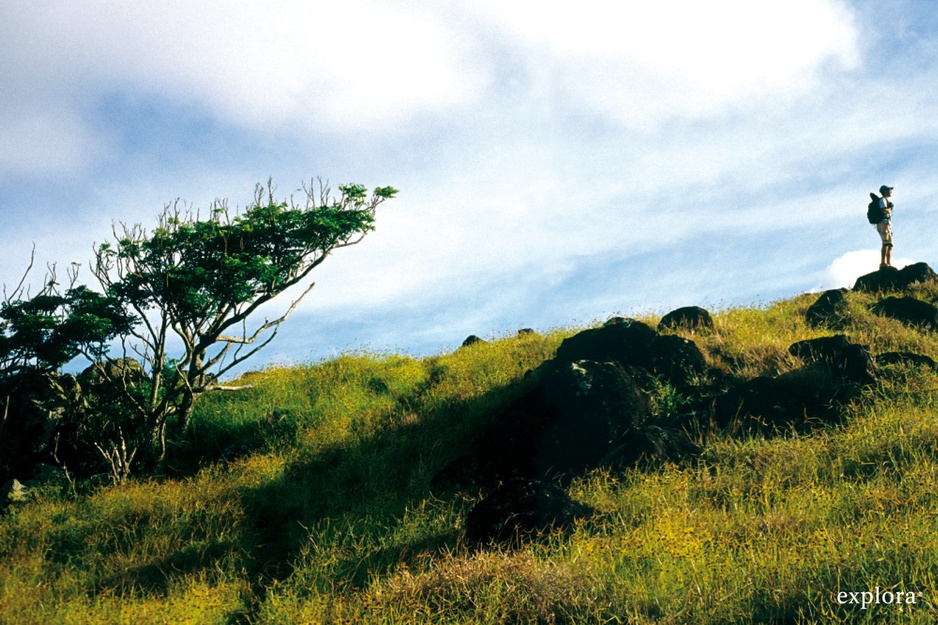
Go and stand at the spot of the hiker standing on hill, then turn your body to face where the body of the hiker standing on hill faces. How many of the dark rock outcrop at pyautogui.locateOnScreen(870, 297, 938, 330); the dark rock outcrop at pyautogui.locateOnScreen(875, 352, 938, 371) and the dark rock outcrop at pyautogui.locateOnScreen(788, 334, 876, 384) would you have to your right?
3

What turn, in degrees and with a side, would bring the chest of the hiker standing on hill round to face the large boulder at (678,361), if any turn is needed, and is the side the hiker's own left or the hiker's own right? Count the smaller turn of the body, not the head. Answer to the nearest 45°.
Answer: approximately 90° to the hiker's own right

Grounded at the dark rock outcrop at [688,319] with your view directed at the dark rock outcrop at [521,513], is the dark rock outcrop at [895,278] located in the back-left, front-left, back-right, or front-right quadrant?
back-left

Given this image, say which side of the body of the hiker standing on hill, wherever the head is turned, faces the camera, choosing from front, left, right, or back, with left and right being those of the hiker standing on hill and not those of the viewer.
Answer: right

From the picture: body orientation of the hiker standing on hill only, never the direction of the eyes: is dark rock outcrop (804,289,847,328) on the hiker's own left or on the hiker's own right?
on the hiker's own right

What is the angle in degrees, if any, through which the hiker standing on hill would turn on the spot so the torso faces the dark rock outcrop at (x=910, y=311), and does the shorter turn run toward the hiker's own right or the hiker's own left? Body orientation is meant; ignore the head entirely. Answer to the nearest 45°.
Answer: approximately 90° to the hiker's own right

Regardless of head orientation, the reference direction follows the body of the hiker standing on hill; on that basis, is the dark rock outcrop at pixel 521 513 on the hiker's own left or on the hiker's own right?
on the hiker's own right

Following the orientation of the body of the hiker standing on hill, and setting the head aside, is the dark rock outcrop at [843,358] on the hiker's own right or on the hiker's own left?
on the hiker's own right

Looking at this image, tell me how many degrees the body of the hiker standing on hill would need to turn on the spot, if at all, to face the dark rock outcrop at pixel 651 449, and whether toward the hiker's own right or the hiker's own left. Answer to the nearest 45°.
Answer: approximately 90° to the hiker's own right

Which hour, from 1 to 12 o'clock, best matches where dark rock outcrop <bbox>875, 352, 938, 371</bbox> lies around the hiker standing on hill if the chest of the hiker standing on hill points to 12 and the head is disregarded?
The dark rock outcrop is roughly at 3 o'clock from the hiker standing on hill.
